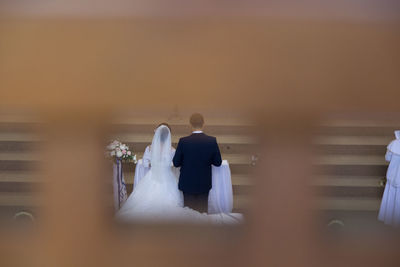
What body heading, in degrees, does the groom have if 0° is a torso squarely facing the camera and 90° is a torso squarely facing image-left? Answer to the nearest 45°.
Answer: approximately 180°
